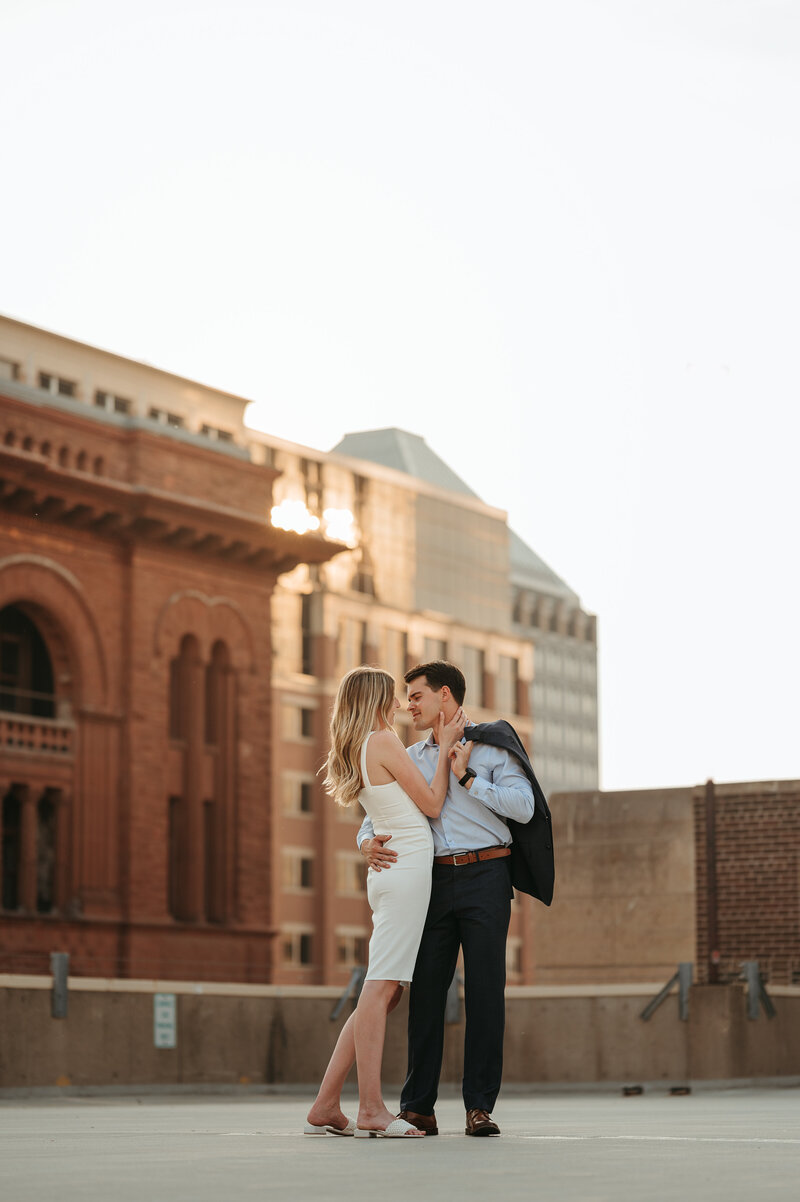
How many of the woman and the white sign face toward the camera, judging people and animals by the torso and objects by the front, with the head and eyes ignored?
1

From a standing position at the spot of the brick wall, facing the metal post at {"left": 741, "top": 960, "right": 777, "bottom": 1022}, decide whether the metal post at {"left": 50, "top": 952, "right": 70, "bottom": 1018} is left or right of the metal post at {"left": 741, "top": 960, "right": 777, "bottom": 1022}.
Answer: right

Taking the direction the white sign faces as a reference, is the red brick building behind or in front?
behind

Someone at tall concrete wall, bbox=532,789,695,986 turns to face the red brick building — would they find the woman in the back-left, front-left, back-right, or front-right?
back-left

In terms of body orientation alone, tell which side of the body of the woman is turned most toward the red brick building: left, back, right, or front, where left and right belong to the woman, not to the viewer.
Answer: left

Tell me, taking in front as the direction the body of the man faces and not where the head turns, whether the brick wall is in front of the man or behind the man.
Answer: behind

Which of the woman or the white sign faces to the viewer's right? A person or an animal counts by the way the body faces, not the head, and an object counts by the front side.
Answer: the woman

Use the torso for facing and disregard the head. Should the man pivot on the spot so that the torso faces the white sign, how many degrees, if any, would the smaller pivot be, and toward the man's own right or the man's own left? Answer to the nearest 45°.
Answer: approximately 135° to the man's own right

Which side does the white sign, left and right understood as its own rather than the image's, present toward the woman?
front

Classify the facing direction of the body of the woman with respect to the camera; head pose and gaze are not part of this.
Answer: to the viewer's right

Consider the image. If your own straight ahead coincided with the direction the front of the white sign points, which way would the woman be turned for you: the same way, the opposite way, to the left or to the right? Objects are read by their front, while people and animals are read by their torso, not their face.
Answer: to the left

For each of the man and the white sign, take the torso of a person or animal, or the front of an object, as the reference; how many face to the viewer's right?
0

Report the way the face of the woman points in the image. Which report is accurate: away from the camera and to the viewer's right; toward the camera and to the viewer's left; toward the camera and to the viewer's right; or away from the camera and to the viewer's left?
away from the camera and to the viewer's right

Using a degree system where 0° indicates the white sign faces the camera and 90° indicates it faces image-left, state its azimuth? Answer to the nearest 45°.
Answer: approximately 0°
